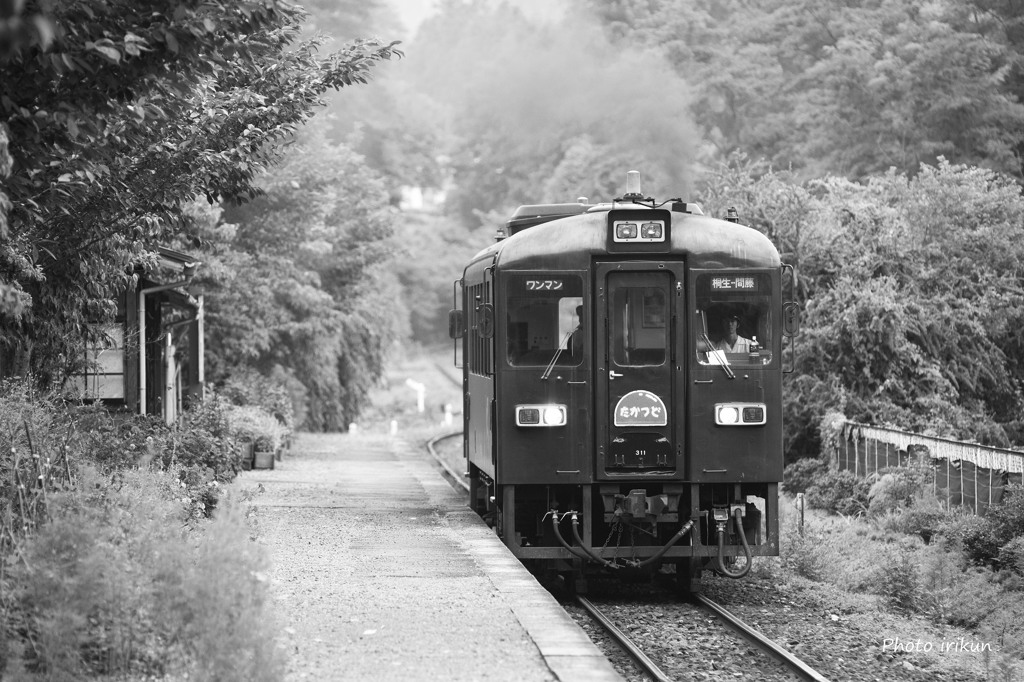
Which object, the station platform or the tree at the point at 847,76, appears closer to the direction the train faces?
the station platform

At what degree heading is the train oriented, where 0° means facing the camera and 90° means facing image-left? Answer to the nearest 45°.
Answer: approximately 0°

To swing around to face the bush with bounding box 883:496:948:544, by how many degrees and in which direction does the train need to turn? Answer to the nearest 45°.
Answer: approximately 135° to its left

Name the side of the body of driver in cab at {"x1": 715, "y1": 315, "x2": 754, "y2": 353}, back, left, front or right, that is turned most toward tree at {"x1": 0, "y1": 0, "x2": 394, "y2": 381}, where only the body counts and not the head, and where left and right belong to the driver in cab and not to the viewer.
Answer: right

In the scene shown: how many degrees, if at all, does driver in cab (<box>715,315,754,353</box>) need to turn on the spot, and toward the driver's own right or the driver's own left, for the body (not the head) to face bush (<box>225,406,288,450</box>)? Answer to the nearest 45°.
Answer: approximately 135° to the driver's own right

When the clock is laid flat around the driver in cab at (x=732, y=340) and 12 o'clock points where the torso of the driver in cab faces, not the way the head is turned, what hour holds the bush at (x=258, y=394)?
The bush is roughly at 5 o'clock from the driver in cab.

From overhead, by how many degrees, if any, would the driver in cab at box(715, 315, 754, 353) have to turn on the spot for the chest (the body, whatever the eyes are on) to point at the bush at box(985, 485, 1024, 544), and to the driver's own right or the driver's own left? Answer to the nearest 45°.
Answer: approximately 135° to the driver's own left

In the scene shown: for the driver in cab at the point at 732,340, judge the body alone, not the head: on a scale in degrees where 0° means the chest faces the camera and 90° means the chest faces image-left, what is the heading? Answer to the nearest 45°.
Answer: approximately 0°

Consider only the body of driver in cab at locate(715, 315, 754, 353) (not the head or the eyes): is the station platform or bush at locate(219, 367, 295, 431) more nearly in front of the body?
the station platform
